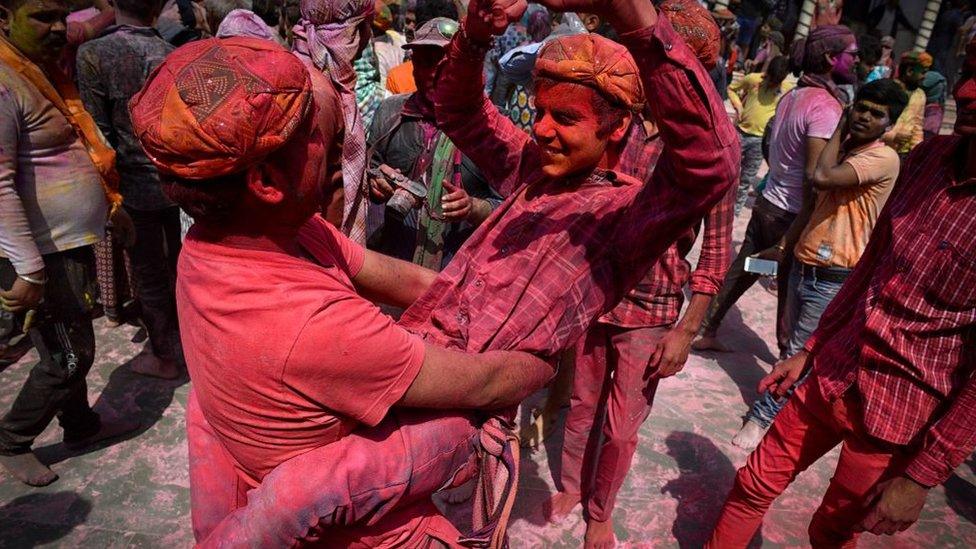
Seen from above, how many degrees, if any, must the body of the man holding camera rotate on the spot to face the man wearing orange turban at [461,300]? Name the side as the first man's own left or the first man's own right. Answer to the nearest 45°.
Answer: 0° — they already face them

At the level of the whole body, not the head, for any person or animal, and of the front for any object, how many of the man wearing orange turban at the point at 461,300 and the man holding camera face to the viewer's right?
0

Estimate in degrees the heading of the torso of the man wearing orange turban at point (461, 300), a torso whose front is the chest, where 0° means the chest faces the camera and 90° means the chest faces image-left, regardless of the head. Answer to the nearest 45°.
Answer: approximately 45°

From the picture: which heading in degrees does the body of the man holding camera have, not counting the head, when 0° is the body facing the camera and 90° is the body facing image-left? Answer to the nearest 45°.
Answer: approximately 0°
